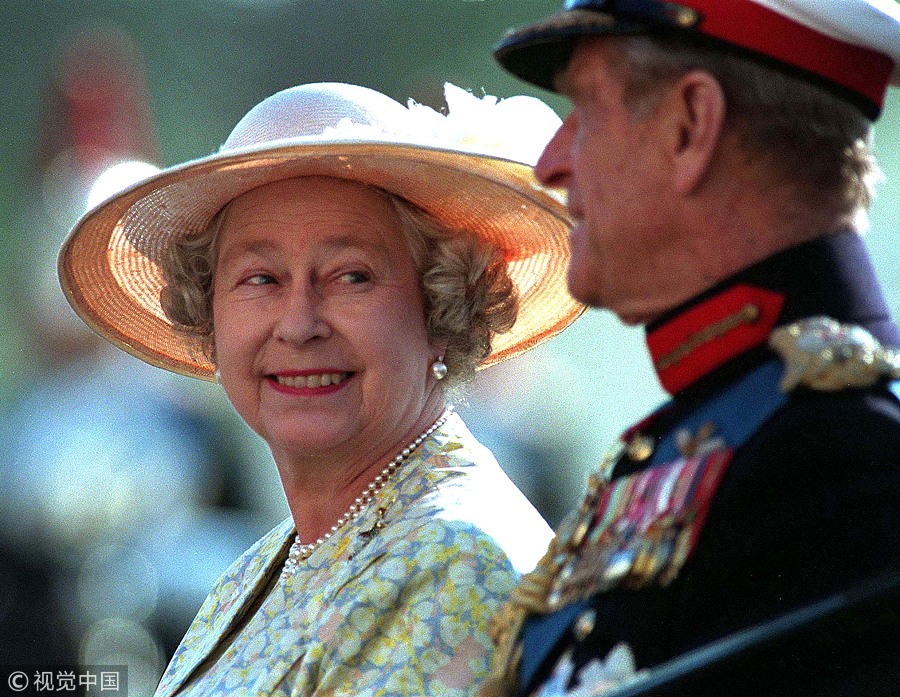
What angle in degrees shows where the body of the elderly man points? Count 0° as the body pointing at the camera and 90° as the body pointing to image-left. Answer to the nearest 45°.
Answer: approximately 90°

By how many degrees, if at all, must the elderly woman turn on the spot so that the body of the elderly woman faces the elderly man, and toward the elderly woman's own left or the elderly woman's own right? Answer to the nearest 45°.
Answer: approximately 45° to the elderly woman's own left

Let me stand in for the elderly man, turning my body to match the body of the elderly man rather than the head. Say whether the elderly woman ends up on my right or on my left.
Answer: on my right

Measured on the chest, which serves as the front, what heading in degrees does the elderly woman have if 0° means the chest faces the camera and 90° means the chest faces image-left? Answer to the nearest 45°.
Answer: approximately 45°
